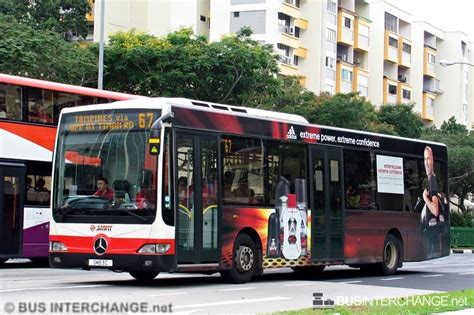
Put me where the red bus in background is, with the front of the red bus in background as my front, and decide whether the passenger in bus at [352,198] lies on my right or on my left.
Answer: on my left

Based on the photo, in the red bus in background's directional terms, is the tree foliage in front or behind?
behind

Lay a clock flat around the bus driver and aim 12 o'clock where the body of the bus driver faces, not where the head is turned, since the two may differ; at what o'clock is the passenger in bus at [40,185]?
The passenger in bus is roughly at 4 o'clock from the bus driver.

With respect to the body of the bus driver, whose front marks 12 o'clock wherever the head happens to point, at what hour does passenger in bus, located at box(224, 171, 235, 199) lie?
The passenger in bus is roughly at 7 o'clock from the bus driver.

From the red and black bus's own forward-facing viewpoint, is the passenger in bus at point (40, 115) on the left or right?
on its right

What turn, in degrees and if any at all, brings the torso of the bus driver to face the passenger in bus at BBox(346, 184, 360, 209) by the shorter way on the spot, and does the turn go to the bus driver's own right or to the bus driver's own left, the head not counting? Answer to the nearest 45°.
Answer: approximately 180°

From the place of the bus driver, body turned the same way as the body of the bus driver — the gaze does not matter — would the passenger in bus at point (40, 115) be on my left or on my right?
on my right
